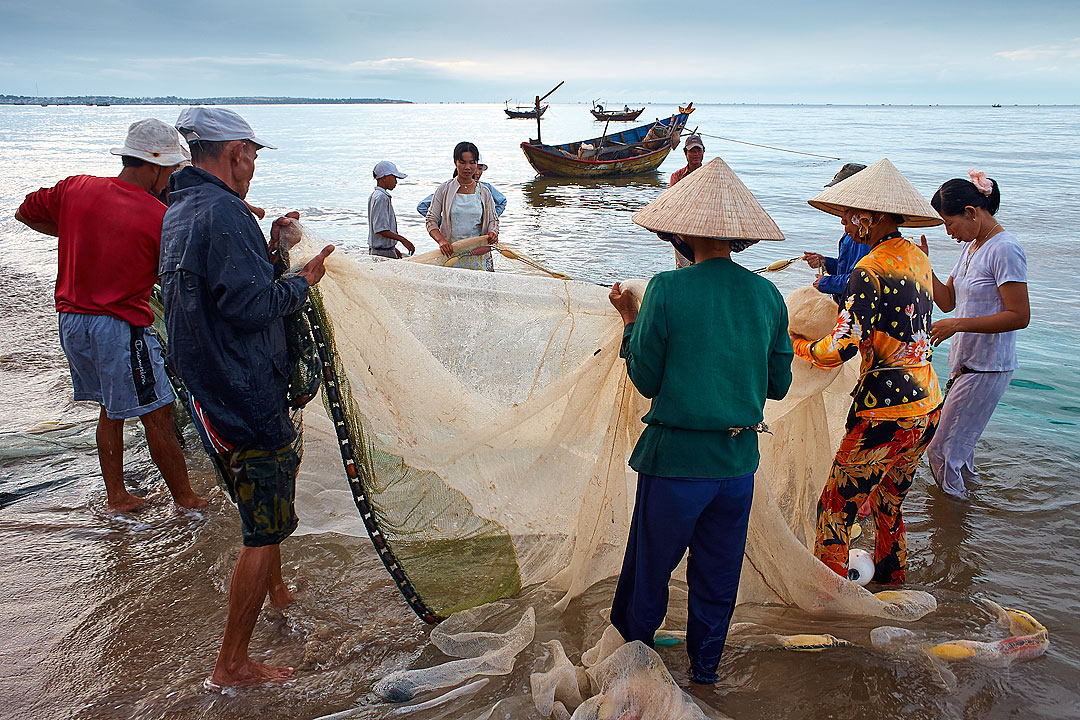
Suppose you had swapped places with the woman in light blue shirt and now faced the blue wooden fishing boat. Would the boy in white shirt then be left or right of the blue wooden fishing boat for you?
left

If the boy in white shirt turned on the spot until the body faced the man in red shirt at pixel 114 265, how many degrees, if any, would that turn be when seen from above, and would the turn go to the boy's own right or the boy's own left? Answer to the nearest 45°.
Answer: approximately 90° to the boy's own right

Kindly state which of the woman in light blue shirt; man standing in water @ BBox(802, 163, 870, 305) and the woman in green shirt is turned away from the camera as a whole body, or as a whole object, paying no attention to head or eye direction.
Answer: the woman in green shirt

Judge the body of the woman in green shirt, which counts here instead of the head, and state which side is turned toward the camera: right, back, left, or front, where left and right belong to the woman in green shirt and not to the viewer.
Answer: back

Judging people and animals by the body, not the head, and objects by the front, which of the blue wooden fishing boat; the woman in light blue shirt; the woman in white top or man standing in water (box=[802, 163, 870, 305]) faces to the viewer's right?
the blue wooden fishing boat

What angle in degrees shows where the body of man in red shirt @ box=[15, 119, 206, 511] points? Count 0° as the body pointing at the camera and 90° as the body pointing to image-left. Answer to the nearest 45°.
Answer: approximately 225°

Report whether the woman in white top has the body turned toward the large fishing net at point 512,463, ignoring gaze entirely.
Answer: yes

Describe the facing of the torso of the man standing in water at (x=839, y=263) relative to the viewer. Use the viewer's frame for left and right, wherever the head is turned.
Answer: facing to the left of the viewer

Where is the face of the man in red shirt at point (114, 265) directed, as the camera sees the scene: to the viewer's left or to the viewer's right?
to the viewer's right

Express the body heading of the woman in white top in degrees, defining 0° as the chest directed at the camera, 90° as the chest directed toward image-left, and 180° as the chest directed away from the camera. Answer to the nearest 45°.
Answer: approximately 0°

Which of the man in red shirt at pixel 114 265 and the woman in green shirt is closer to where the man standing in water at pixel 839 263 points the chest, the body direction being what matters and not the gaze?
the man in red shirt

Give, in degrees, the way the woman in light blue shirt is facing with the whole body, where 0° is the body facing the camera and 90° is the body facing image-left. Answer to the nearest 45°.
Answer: approximately 90°

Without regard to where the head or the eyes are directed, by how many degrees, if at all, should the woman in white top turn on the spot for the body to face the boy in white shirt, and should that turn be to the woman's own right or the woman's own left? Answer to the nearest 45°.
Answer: approximately 135° to the woman's own right

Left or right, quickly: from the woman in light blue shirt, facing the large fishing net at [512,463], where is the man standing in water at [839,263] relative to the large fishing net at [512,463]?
right

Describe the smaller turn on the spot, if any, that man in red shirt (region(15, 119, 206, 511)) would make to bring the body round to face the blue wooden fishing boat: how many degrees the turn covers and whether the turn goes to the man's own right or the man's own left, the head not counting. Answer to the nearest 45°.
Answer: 0° — they already face it

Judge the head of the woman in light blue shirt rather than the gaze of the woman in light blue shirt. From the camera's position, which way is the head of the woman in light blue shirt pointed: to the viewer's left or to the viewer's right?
to the viewer's left
